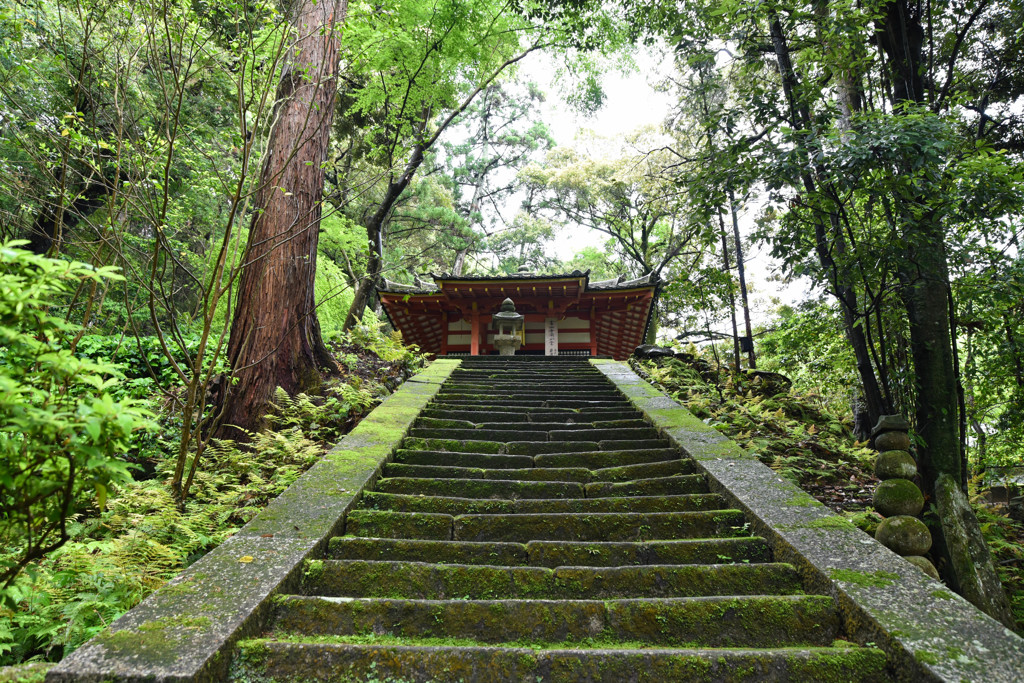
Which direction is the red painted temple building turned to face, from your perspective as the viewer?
facing the viewer

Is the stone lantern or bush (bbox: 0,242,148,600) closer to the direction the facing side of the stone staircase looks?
the bush

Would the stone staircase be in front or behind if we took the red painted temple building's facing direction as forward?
in front

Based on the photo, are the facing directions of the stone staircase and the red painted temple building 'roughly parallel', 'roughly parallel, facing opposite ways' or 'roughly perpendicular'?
roughly parallel

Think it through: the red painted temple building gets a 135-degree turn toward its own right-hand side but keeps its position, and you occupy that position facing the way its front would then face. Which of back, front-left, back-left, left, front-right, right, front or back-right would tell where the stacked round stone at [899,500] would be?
back-left

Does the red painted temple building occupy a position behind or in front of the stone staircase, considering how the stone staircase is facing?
behind

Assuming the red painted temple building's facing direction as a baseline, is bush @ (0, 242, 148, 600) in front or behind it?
in front

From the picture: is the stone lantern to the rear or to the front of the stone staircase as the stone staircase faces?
to the rear

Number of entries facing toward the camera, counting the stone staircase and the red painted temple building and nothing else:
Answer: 2

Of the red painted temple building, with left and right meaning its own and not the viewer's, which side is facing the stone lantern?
front

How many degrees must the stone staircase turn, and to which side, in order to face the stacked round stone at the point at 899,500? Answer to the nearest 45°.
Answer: approximately 90° to its left

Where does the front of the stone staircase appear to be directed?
toward the camera
